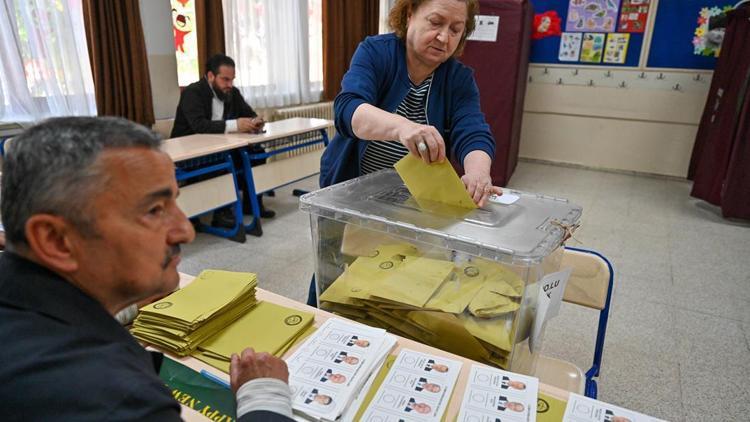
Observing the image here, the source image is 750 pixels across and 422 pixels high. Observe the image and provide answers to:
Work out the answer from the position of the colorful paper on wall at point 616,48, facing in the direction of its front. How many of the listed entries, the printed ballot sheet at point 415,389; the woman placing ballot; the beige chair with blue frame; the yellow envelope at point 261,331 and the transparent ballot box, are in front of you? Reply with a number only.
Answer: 5

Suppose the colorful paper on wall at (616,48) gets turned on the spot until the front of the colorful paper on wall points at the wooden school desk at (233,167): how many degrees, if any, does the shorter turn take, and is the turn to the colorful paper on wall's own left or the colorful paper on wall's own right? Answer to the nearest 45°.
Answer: approximately 45° to the colorful paper on wall's own right

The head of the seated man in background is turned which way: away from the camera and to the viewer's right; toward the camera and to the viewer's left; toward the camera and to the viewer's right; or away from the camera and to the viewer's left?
toward the camera and to the viewer's right

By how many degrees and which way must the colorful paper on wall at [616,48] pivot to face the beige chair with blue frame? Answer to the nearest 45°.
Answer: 0° — it already faces it

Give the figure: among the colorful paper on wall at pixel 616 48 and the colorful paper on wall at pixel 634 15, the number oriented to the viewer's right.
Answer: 0

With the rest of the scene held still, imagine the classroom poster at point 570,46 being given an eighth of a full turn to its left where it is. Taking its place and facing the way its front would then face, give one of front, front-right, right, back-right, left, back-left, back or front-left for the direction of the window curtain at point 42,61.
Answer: right

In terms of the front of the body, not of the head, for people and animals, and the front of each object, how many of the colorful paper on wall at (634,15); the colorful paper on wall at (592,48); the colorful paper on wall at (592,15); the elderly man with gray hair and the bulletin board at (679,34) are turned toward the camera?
4

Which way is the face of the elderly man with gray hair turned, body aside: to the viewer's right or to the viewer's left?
to the viewer's right

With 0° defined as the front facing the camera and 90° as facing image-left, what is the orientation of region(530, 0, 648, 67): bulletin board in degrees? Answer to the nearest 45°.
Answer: approximately 0°

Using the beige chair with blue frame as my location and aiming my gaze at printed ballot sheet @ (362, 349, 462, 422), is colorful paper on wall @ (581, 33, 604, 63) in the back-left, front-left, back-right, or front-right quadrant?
back-right

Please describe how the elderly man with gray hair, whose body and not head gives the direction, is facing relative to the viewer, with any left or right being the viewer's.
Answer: facing to the right of the viewer

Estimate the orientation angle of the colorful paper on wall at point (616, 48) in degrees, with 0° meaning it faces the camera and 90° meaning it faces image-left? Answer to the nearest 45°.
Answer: approximately 0°

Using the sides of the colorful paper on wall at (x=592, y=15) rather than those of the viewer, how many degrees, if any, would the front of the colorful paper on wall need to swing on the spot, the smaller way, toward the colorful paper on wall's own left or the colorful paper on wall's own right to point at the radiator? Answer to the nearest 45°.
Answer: approximately 45° to the colorful paper on wall's own right

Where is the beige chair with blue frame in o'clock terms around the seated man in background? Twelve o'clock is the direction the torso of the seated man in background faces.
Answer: The beige chair with blue frame is roughly at 1 o'clock from the seated man in background.
